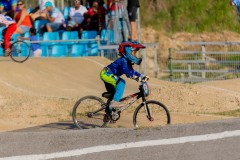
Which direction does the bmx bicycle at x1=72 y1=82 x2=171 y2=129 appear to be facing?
to the viewer's right

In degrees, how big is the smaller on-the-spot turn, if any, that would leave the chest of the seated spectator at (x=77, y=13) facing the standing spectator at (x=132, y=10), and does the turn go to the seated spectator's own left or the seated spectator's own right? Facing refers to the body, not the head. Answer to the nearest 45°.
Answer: approximately 45° to the seated spectator's own left

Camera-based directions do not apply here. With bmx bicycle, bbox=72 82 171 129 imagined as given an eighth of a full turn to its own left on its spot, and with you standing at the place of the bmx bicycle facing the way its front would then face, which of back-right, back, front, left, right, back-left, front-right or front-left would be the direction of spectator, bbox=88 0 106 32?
front-left

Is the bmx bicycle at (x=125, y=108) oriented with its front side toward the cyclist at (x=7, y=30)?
no

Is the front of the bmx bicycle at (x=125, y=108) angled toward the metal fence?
no

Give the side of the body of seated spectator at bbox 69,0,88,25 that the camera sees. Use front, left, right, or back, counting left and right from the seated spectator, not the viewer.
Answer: front

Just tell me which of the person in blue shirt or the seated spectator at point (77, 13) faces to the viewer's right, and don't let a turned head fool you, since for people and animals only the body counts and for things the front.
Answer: the person in blue shirt

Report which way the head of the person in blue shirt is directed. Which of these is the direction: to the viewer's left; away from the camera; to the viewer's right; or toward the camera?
to the viewer's right

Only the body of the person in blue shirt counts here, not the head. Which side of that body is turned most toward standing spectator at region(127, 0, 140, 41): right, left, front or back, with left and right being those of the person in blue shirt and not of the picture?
left

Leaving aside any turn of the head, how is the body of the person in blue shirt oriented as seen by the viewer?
to the viewer's right

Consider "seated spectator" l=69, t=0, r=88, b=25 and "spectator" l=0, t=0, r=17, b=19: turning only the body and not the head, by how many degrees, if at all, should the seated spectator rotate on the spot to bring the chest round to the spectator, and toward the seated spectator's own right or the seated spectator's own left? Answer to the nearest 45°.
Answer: approximately 90° to the seated spectator's own right

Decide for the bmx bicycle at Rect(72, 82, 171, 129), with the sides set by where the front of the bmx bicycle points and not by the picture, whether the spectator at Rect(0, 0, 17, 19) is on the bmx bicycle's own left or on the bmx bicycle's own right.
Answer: on the bmx bicycle's own left

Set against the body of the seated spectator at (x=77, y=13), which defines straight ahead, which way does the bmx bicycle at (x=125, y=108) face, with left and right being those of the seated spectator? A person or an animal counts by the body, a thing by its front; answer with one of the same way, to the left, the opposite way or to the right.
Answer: to the left

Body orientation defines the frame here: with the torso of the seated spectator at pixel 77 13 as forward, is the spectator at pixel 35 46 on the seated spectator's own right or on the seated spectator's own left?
on the seated spectator's own right

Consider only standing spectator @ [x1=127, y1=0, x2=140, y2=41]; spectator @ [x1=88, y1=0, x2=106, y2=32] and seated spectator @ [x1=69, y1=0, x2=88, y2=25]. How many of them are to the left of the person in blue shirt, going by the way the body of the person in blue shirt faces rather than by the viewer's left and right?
3

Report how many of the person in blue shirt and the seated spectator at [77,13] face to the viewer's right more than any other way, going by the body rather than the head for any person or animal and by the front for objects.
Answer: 1
